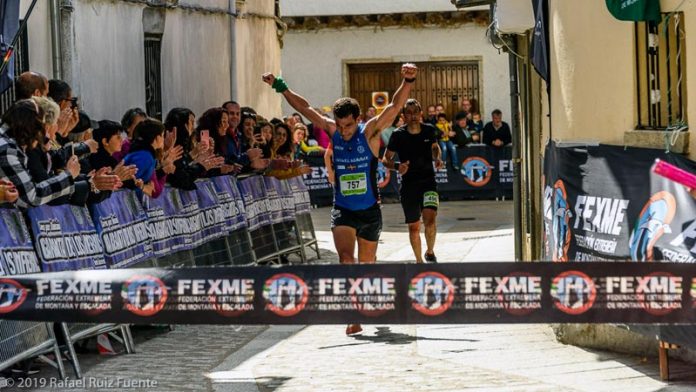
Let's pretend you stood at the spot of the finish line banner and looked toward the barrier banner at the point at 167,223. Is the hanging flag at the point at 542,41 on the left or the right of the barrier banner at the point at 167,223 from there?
right

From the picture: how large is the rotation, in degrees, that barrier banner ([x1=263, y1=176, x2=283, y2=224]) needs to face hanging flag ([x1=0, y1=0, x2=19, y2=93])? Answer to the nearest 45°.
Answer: approximately 90° to its right

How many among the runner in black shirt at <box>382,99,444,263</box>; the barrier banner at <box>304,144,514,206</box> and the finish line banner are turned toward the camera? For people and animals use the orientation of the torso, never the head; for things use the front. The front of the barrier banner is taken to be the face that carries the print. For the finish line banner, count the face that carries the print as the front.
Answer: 3

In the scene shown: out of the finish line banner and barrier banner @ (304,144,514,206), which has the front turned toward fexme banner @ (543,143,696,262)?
the barrier banner

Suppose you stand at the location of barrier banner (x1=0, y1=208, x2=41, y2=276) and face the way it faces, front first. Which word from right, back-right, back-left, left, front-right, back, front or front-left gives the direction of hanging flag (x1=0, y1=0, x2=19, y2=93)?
back-left

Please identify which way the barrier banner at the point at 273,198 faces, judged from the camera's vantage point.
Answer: facing the viewer and to the right of the viewer

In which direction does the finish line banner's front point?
toward the camera

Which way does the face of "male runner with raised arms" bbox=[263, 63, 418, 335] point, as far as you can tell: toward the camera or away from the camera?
toward the camera

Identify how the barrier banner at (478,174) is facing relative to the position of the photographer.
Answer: facing the viewer

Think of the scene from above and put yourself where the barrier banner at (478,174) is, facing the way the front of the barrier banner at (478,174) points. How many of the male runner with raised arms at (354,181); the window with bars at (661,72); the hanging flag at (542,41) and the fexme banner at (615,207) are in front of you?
4
